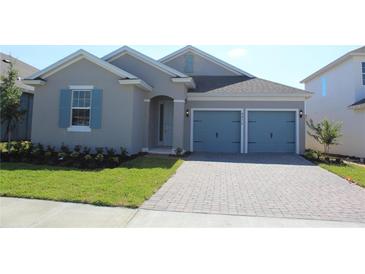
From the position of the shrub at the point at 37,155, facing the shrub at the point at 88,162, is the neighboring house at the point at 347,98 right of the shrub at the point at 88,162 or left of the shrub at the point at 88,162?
left

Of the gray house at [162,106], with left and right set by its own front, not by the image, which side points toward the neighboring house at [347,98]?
left

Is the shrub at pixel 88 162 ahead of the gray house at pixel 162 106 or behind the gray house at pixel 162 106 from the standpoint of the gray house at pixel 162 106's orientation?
ahead

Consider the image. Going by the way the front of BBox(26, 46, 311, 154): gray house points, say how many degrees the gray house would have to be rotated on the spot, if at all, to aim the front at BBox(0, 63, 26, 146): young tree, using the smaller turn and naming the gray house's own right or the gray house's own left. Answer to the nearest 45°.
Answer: approximately 90° to the gray house's own right

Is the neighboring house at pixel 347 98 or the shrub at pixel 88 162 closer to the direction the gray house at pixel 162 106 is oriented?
the shrub

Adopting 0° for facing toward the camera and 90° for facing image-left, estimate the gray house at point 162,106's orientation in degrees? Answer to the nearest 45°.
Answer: approximately 0°

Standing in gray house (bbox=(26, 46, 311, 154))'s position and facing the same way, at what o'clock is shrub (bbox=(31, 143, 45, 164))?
The shrub is roughly at 2 o'clock from the gray house.

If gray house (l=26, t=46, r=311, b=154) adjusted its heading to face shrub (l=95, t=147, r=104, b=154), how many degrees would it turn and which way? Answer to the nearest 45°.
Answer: approximately 45° to its right
